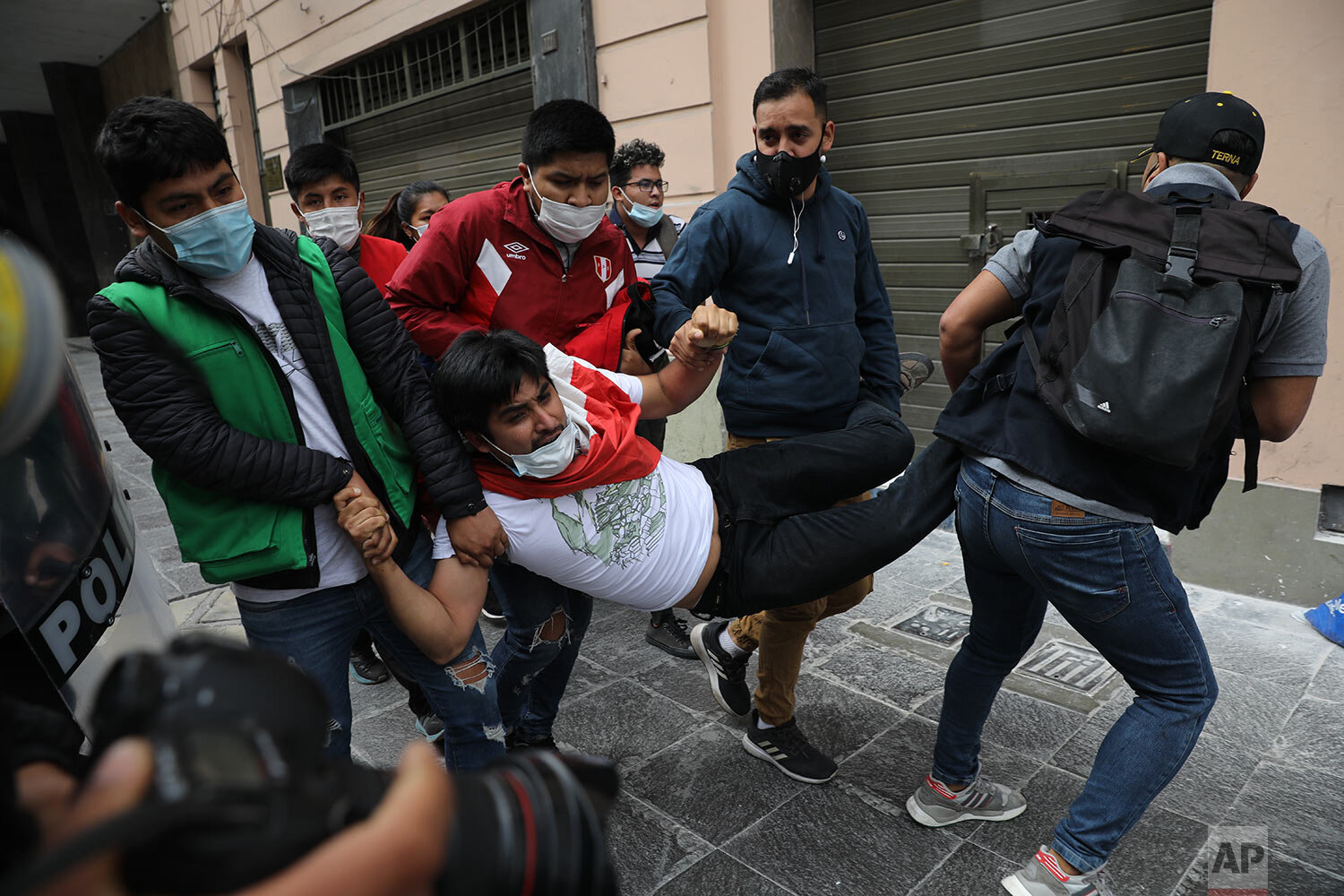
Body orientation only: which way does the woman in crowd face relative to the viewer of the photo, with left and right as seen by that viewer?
facing the viewer and to the right of the viewer

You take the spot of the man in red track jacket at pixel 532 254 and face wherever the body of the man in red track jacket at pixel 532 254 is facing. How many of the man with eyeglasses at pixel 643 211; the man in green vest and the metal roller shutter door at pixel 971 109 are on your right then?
1

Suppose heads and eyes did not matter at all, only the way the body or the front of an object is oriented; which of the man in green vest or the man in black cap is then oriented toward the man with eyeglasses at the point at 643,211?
the man in black cap

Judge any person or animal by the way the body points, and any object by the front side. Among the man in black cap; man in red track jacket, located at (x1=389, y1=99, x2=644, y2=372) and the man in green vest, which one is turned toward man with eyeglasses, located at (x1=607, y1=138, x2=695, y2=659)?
the man in black cap

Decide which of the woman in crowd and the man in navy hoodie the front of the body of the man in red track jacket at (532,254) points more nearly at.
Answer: the man in navy hoodie

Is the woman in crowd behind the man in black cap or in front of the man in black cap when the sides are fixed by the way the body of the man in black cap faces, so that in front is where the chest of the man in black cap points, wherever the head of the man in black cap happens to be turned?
in front

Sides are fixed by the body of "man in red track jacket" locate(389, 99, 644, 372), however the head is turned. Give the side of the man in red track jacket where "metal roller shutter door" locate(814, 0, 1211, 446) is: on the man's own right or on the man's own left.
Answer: on the man's own left

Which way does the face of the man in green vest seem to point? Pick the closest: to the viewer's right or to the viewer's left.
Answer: to the viewer's right

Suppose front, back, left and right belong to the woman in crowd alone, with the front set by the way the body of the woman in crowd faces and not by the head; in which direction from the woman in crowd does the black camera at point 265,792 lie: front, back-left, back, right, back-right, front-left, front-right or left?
front-right

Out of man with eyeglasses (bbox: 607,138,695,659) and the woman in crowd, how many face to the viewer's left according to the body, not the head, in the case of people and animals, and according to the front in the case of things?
0

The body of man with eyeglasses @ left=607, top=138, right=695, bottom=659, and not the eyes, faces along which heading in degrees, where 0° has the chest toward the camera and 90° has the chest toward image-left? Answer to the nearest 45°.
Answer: approximately 315°
